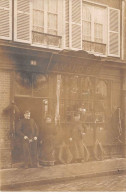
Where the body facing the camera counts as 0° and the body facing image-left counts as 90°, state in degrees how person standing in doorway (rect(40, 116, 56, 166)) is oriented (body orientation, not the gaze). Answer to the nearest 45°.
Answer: approximately 0°

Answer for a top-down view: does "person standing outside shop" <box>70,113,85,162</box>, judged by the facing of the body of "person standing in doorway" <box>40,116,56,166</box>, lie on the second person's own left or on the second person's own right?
on the second person's own left

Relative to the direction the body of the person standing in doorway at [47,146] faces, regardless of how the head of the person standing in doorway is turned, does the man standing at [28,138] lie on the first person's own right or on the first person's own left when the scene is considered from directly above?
on the first person's own right
